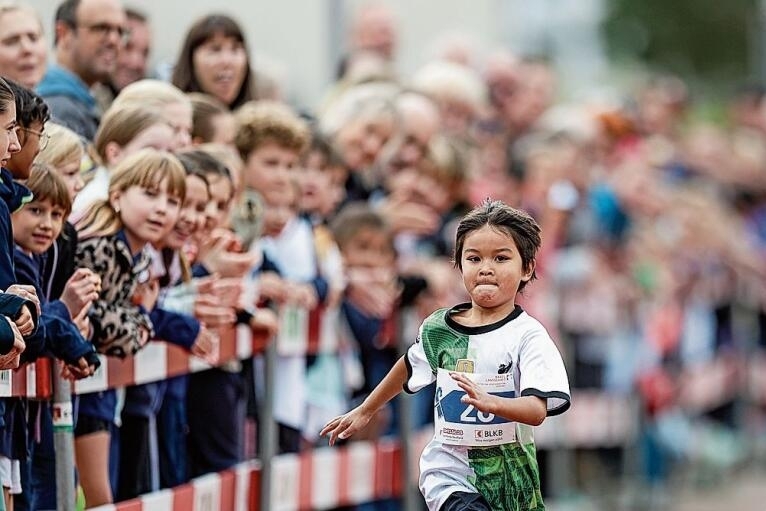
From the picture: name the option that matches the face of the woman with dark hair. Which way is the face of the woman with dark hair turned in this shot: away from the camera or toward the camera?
toward the camera

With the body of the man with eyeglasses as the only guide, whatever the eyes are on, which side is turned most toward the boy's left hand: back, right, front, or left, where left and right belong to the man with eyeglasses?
front

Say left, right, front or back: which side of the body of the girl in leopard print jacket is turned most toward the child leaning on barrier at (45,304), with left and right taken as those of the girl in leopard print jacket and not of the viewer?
right

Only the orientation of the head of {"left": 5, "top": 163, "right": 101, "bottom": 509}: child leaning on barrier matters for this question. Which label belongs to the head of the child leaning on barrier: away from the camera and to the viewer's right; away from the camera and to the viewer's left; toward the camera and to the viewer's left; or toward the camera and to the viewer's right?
toward the camera and to the viewer's right

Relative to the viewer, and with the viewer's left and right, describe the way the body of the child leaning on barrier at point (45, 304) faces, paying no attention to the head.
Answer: facing the viewer and to the right of the viewer

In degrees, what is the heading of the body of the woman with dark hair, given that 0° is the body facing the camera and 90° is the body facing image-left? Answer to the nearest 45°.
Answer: approximately 315°

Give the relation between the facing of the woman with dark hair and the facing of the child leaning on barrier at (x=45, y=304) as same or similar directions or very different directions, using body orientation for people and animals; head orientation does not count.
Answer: same or similar directions

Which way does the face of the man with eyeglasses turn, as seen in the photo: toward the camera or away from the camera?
toward the camera

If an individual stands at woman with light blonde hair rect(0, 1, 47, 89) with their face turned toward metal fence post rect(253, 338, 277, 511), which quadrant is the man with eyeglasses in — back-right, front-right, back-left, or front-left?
front-left
